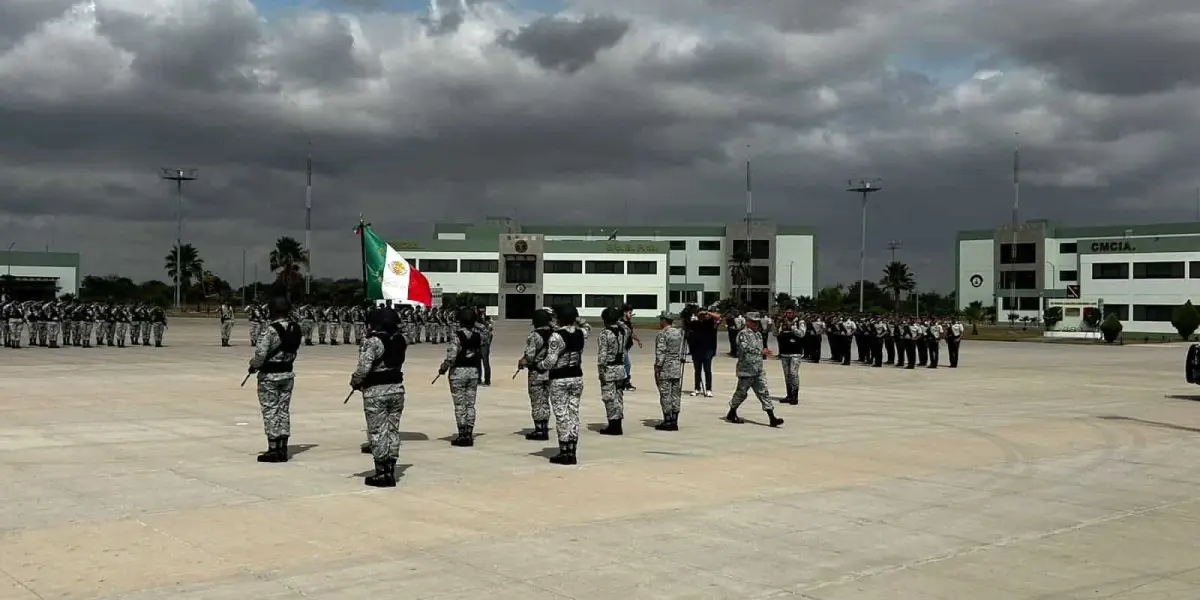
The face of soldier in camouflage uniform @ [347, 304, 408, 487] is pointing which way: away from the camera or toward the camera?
away from the camera

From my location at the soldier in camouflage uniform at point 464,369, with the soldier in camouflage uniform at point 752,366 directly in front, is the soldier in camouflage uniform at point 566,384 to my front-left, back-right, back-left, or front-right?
front-right

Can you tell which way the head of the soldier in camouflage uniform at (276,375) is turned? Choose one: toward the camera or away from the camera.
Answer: away from the camera

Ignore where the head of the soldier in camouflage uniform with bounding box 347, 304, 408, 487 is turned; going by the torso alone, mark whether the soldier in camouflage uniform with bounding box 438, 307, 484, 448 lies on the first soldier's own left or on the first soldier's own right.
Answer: on the first soldier's own right

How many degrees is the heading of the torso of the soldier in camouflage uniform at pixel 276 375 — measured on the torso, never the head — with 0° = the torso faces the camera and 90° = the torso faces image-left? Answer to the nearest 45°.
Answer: approximately 135°

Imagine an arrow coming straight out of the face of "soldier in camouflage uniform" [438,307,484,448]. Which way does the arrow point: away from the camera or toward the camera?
away from the camera

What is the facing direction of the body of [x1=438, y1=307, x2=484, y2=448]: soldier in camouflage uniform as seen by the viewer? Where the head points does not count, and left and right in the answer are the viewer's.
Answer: facing away from the viewer and to the left of the viewer

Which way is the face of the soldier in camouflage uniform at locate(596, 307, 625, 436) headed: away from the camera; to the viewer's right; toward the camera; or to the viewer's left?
away from the camera

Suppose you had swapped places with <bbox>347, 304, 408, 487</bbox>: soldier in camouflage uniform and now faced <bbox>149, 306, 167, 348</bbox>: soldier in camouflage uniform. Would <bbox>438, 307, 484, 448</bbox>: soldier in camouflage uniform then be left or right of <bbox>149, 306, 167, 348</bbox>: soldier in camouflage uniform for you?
right

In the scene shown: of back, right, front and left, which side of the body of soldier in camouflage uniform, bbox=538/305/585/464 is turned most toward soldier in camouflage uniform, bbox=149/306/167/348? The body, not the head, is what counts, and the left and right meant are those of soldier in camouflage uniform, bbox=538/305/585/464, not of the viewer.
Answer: front

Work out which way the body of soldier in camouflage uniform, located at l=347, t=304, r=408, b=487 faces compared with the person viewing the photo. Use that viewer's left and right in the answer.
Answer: facing away from the viewer and to the left of the viewer

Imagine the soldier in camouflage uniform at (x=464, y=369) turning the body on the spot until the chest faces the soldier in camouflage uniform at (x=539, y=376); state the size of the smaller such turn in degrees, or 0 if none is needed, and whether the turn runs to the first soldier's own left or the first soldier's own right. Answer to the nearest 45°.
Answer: approximately 90° to the first soldier's own right
